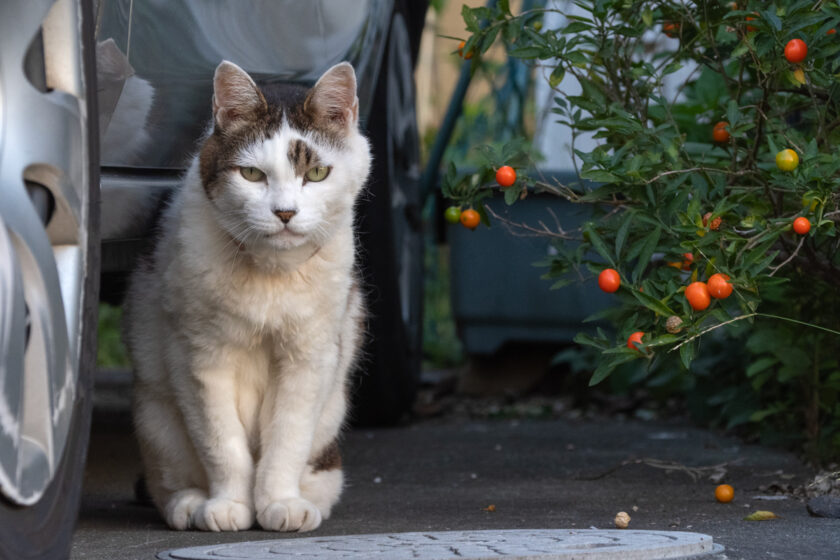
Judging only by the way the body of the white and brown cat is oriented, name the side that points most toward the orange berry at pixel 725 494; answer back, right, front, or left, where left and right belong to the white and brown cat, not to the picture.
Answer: left

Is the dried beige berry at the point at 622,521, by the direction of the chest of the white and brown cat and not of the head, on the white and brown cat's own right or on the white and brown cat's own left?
on the white and brown cat's own left

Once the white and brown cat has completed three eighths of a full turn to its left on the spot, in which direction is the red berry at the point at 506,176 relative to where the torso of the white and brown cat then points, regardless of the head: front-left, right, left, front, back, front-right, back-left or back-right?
front-right

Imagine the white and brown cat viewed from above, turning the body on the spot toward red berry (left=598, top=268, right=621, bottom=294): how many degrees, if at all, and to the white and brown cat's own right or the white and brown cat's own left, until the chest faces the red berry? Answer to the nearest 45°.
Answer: approximately 90° to the white and brown cat's own left

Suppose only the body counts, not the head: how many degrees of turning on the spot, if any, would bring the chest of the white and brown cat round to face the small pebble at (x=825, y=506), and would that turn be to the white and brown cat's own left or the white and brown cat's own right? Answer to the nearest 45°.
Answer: approximately 90° to the white and brown cat's own left

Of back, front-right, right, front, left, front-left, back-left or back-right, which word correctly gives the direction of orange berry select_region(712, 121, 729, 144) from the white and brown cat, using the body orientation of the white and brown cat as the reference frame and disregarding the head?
left

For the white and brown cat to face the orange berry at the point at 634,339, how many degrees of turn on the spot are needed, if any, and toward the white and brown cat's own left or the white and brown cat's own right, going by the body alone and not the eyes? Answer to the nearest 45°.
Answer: approximately 90° to the white and brown cat's own left

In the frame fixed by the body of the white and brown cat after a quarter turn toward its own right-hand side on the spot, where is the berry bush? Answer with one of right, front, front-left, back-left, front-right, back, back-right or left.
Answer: back

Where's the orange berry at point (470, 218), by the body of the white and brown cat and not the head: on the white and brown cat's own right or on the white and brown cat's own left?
on the white and brown cat's own left

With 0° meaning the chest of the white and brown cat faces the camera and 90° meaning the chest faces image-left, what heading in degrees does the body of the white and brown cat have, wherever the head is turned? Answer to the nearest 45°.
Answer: approximately 0°
